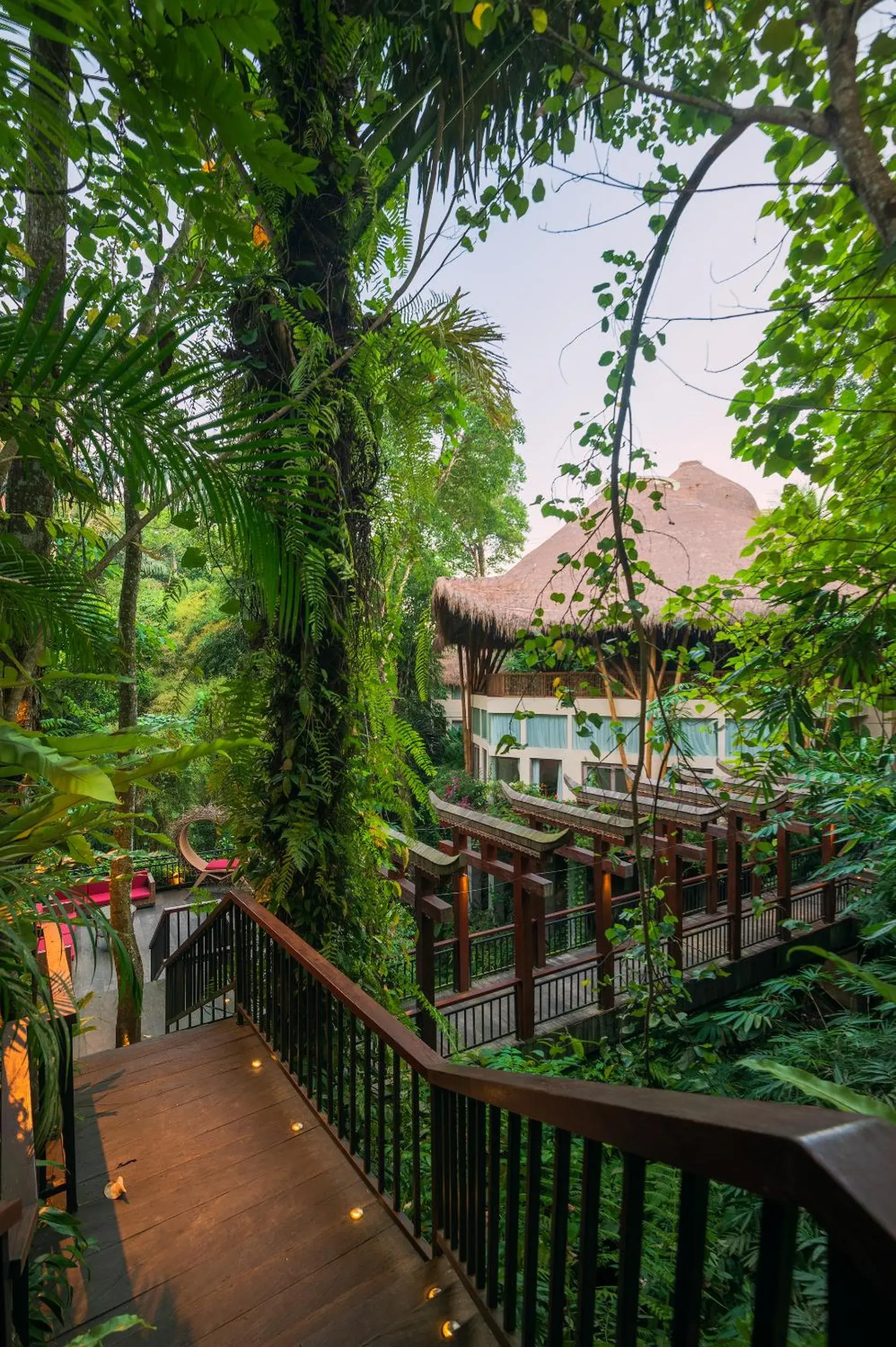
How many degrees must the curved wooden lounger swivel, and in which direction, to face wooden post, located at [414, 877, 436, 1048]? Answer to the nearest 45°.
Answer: approximately 45° to its right

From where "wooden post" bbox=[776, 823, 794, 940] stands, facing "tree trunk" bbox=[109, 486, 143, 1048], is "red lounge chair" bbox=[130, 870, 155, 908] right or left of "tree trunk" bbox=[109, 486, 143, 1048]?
right
